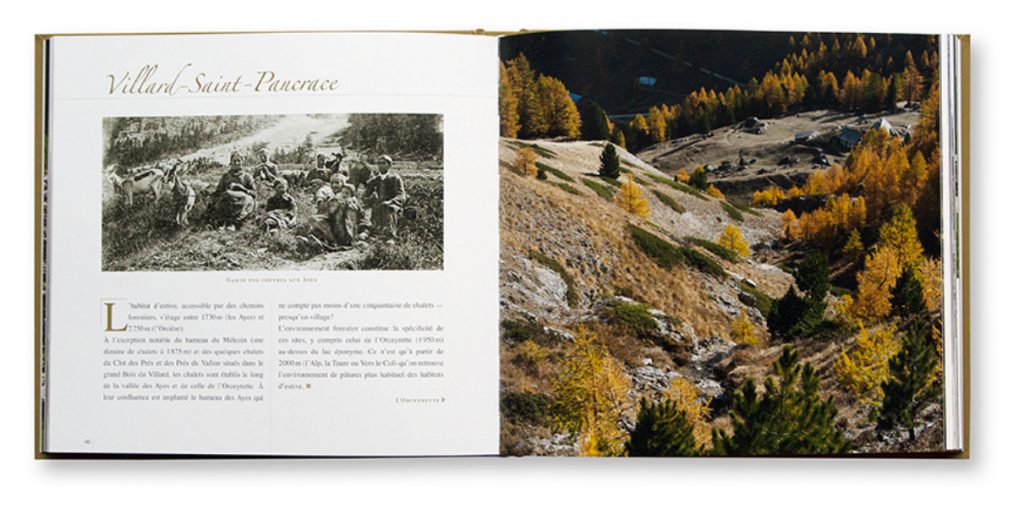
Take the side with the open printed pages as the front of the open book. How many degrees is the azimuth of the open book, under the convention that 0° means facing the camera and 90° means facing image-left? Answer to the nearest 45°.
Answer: approximately 0°
